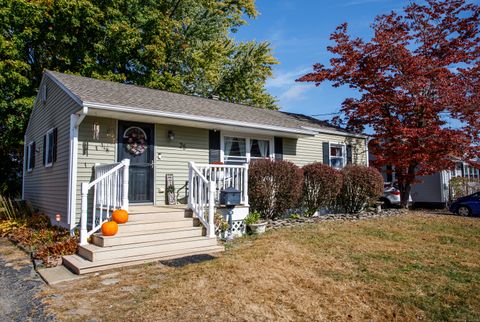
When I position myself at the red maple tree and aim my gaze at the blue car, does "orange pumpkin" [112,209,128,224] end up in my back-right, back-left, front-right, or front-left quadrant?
back-right

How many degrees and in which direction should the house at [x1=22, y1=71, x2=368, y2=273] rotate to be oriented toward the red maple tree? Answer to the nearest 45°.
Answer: approximately 45° to its left

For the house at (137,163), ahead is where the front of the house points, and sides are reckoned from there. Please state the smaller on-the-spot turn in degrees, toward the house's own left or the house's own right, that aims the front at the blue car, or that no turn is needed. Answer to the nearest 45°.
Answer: approximately 45° to the house's own left

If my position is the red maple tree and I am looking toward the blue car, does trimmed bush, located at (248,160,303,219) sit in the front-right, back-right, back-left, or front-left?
back-right

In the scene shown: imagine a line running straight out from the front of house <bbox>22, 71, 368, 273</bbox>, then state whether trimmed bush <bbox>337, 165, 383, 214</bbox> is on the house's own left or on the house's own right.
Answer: on the house's own left

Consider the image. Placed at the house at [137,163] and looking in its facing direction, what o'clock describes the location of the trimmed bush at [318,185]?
The trimmed bush is roughly at 10 o'clock from the house.
